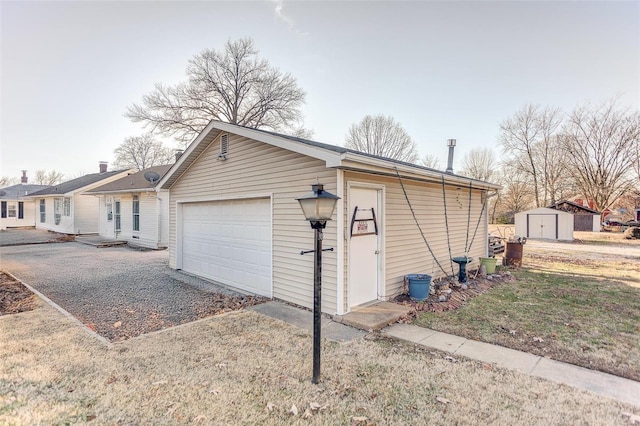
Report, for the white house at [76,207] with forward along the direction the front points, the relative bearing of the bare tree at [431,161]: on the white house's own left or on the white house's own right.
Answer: on the white house's own left

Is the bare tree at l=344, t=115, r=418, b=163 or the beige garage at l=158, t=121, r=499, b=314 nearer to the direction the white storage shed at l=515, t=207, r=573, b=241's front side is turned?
the beige garage

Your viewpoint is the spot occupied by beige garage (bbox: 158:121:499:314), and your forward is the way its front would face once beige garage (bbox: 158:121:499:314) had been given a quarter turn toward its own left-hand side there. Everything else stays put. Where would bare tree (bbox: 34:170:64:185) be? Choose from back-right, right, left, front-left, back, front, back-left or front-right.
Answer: back

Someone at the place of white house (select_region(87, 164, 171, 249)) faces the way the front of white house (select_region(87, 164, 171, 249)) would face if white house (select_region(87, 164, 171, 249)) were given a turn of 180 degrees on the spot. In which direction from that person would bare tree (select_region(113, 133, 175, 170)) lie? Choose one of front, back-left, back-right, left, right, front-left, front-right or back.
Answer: front-left

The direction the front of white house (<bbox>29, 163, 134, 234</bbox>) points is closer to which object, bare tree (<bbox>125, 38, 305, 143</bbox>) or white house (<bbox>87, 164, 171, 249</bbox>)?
the white house

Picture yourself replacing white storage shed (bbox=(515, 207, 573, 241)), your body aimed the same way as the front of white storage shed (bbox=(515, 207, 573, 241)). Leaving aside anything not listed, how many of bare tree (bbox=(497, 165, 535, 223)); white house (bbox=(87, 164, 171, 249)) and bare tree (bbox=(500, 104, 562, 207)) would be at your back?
2

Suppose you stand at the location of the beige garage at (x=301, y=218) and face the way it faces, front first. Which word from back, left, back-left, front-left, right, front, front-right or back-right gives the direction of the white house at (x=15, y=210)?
right

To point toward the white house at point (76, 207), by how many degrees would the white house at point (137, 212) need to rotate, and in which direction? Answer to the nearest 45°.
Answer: approximately 90° to its right

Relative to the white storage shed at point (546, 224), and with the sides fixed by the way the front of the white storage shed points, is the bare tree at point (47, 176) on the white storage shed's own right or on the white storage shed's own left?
on the white storage shed's own right

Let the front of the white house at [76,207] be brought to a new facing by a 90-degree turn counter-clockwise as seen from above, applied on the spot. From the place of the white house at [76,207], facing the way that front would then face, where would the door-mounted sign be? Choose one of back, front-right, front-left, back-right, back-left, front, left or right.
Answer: front-right

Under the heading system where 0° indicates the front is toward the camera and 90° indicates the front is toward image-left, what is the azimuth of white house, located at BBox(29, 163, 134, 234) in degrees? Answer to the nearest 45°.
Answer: approximately 45°

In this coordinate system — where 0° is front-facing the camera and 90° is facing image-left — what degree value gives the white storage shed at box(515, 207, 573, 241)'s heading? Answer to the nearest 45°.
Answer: approximately 0°

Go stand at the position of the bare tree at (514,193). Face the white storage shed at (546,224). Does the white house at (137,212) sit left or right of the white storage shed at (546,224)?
right
